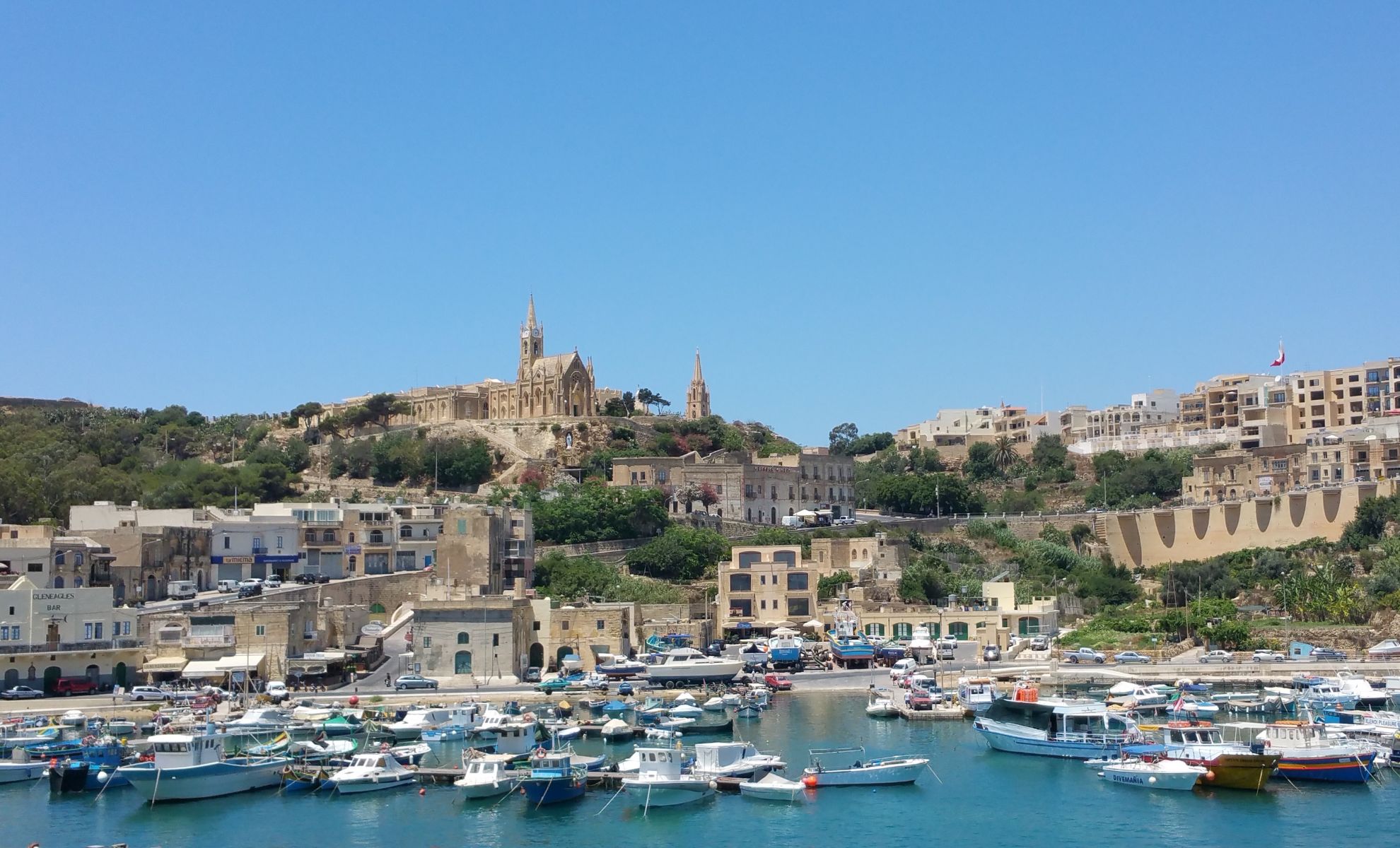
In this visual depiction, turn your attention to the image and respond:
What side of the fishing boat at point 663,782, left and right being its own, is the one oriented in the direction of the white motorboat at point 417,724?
right

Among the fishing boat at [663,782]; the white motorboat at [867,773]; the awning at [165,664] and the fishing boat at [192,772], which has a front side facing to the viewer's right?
the white motorboat

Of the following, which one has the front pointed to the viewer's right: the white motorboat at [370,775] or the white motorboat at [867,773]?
the white motorboat at [867,773]

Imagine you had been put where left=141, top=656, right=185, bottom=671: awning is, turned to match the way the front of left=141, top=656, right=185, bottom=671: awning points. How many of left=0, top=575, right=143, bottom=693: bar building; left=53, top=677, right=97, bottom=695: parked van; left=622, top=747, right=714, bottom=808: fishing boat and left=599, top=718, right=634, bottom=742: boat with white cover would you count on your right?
2

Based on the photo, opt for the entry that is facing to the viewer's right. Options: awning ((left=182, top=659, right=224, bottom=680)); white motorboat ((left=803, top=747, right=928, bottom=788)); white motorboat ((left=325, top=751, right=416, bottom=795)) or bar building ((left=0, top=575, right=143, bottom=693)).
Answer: white motorboat ((left=803, top=747, right=928, bottom=788))

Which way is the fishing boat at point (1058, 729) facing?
to the viewer's left

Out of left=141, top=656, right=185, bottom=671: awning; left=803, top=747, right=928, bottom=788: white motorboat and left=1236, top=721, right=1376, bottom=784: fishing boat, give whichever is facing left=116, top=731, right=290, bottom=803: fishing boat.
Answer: the awning

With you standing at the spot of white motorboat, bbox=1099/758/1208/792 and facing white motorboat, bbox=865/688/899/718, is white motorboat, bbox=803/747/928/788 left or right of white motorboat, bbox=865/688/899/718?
left

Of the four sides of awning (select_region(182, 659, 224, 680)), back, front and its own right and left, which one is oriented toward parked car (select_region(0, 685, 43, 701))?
right

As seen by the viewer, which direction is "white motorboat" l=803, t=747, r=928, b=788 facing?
to the viewer's right

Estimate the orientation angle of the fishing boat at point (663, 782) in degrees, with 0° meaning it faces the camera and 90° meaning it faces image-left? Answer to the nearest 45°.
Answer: approximately 45°

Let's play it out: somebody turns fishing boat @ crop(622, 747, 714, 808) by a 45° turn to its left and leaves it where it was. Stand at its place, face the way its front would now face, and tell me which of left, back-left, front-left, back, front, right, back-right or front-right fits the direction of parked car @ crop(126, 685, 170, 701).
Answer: back-right
